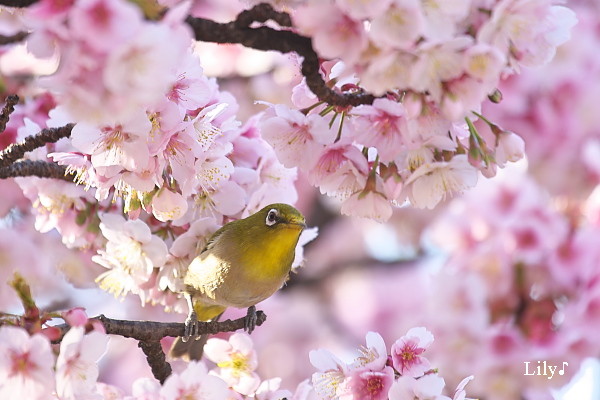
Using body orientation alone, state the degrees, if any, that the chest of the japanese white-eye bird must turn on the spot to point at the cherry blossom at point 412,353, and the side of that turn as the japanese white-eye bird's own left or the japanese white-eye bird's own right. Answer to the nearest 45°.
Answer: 0° — it already faces it

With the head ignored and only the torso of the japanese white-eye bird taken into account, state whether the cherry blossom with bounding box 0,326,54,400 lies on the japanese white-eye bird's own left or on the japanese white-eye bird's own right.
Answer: on the japanese white-eye bird's own right

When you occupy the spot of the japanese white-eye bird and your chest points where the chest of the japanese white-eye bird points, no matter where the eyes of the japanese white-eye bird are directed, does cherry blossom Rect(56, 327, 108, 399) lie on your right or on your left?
on your right

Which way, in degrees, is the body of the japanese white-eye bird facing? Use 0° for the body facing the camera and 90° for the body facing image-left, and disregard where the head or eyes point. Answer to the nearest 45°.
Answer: approximately 315°
